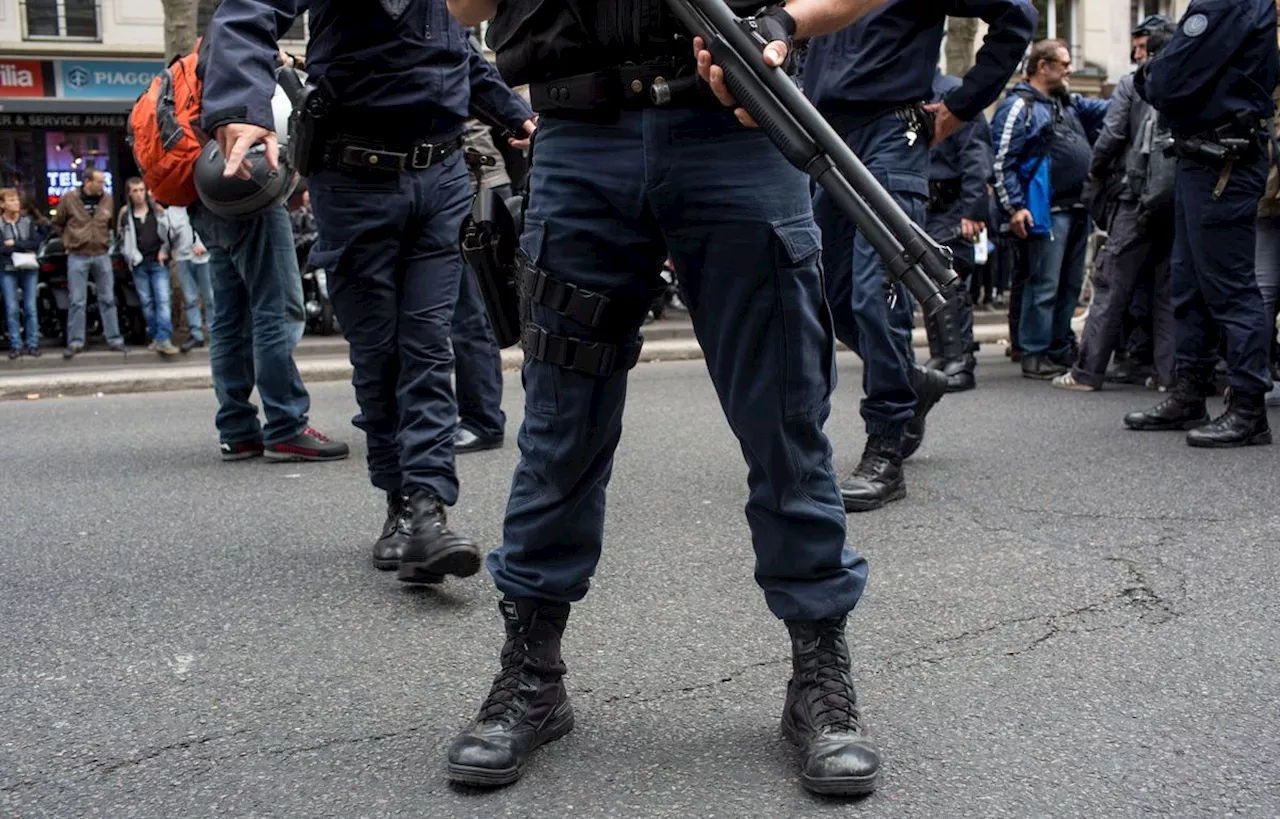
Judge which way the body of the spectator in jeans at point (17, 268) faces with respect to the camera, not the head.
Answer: toward the camera

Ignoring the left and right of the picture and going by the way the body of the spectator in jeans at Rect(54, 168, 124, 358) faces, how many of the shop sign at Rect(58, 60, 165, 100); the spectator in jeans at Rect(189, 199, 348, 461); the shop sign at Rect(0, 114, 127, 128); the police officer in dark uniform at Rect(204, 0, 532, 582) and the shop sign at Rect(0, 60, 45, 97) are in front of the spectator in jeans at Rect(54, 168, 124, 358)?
2

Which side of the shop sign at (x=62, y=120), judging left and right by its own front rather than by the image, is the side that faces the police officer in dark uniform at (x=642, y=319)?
front

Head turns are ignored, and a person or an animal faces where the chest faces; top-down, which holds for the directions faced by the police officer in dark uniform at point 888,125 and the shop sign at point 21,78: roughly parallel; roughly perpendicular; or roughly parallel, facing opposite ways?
roughly perpendicular

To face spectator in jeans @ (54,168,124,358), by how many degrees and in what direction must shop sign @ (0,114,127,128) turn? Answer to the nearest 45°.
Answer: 0° — it already faces them

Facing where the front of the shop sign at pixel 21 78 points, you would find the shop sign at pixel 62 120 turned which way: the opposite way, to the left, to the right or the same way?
the same way

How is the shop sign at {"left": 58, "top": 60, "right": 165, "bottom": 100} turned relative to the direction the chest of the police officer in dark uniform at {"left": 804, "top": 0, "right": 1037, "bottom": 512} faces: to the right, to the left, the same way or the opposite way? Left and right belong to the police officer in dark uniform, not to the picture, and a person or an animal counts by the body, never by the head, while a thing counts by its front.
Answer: to the left

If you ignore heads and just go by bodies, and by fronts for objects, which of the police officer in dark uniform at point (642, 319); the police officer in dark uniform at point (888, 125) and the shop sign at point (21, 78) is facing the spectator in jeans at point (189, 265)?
the shop sign

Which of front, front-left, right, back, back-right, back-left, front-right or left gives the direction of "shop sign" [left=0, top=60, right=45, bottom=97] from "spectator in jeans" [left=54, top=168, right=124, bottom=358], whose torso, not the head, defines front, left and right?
back

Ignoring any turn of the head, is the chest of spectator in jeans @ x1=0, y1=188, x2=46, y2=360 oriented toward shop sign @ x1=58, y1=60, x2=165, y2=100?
no

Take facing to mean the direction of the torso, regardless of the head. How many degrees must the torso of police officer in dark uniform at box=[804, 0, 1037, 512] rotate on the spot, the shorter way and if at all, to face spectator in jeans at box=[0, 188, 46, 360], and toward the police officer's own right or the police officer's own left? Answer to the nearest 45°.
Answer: approximately 90° to the police officer's own right

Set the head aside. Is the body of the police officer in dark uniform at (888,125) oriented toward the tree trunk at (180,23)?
no

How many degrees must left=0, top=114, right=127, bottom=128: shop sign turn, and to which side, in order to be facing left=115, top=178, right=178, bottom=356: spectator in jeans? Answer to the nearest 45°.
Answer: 0° — it already faces them

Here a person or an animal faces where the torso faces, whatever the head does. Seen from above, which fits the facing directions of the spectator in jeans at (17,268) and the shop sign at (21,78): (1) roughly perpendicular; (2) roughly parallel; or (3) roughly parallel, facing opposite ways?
roughly parallel

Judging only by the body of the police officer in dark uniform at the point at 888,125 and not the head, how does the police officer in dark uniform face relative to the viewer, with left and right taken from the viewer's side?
facing the viewer and to the left of the viewer

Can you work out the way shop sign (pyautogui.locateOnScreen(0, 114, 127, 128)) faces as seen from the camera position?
facing the viewer

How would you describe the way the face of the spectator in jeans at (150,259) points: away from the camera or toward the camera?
toward the camera
